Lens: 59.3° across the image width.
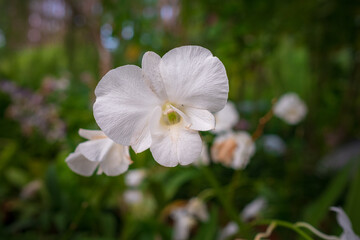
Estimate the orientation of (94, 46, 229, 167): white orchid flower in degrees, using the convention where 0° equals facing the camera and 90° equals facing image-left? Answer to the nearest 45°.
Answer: approximately 0°
